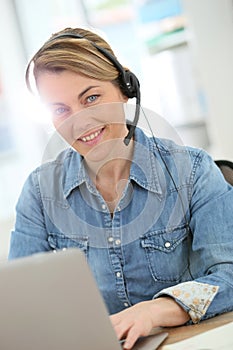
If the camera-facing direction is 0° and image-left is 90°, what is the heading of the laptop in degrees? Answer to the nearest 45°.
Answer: approximately 225°

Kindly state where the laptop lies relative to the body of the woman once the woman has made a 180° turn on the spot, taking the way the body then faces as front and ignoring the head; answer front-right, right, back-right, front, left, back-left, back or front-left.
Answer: back

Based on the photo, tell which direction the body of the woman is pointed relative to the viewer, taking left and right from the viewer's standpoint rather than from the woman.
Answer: facing the viewer
